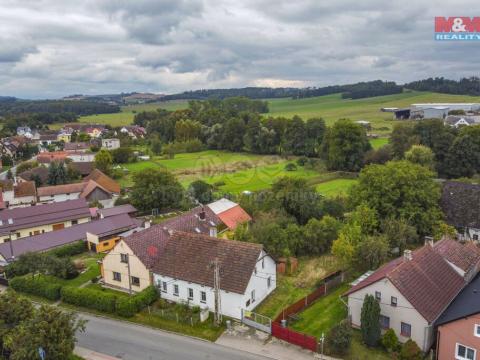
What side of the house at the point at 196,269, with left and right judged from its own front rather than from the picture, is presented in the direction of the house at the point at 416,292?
left

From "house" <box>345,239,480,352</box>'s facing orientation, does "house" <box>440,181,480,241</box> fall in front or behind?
behind

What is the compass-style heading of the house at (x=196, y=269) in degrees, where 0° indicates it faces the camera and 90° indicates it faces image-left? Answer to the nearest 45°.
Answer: approximately 45°

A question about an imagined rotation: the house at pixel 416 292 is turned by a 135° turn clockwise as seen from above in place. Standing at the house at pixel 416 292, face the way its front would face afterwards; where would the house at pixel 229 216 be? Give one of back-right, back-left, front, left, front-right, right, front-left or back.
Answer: front-left

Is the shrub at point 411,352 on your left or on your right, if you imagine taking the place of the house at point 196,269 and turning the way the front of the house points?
on your left

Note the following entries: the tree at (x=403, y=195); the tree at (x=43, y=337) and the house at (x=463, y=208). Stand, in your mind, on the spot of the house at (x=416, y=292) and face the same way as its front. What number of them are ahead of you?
1

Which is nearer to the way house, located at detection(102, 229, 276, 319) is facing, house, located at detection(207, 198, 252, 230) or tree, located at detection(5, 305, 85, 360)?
the tree

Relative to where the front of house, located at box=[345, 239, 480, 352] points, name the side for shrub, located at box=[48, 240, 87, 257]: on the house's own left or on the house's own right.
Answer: on the house's own right

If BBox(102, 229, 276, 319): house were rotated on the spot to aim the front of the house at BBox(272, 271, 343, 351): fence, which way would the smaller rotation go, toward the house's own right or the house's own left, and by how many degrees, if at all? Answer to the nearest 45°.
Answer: approximately 90° to the house's own left

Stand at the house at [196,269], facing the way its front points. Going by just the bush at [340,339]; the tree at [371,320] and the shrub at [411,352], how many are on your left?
3

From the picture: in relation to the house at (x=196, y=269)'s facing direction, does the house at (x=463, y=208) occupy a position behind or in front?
behind
